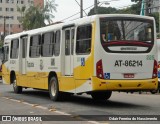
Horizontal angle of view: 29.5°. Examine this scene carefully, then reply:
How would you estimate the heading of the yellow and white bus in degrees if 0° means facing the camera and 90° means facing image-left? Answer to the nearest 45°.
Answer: approximately 135°
